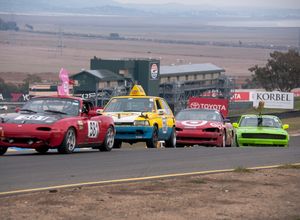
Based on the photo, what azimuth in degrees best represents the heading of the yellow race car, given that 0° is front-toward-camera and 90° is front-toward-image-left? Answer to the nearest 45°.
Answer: approximately 45°

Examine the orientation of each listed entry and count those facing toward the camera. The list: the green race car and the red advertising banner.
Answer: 2

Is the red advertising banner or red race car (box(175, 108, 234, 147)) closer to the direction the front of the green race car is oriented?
the red race car

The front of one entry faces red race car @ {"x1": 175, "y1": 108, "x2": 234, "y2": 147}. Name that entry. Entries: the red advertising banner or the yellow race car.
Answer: the red advertising banner

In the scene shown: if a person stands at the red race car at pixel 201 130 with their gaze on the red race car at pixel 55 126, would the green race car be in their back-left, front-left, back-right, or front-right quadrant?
back-left

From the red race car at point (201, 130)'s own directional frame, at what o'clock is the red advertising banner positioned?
The red advertising banner is roughly at 6 o'clock from the red race car.

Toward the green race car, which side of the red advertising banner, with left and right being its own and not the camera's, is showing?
front

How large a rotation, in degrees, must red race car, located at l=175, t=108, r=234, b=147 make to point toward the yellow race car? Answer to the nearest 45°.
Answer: approximately 45° to its right
